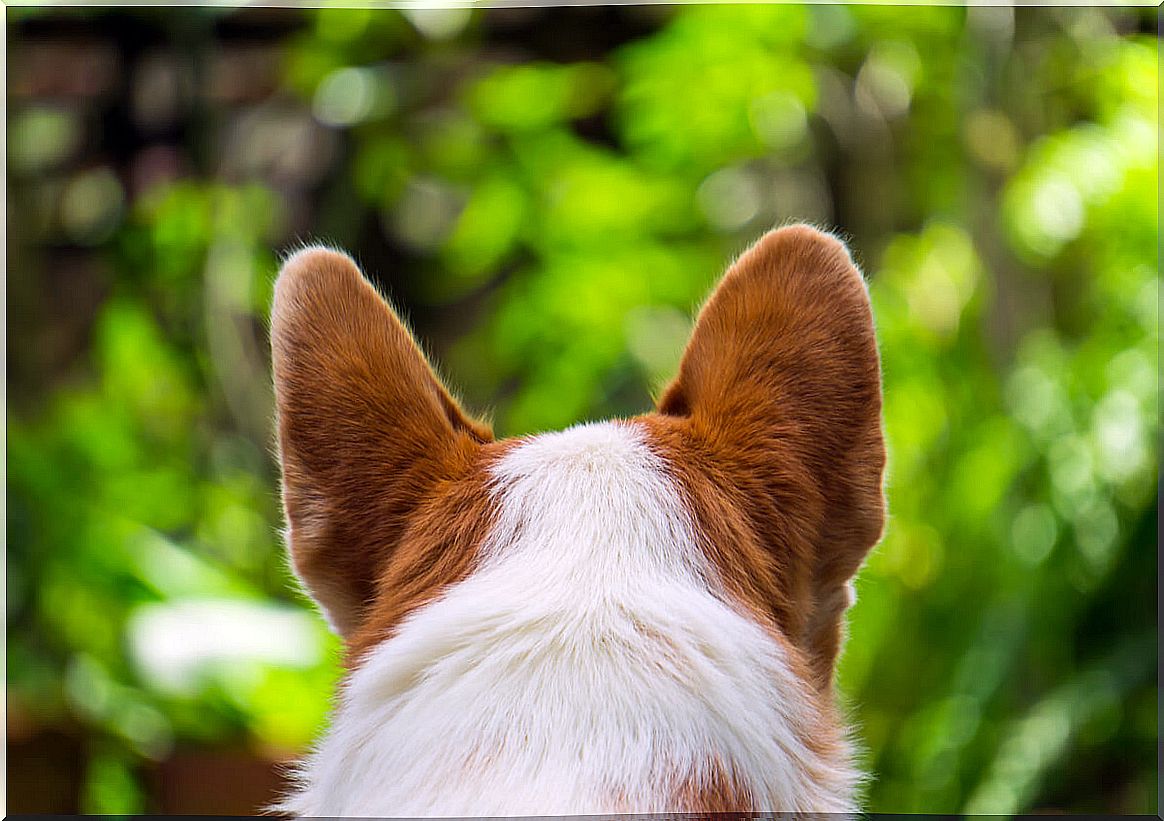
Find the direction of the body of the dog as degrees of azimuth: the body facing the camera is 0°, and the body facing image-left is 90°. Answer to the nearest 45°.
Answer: approximately 180°
